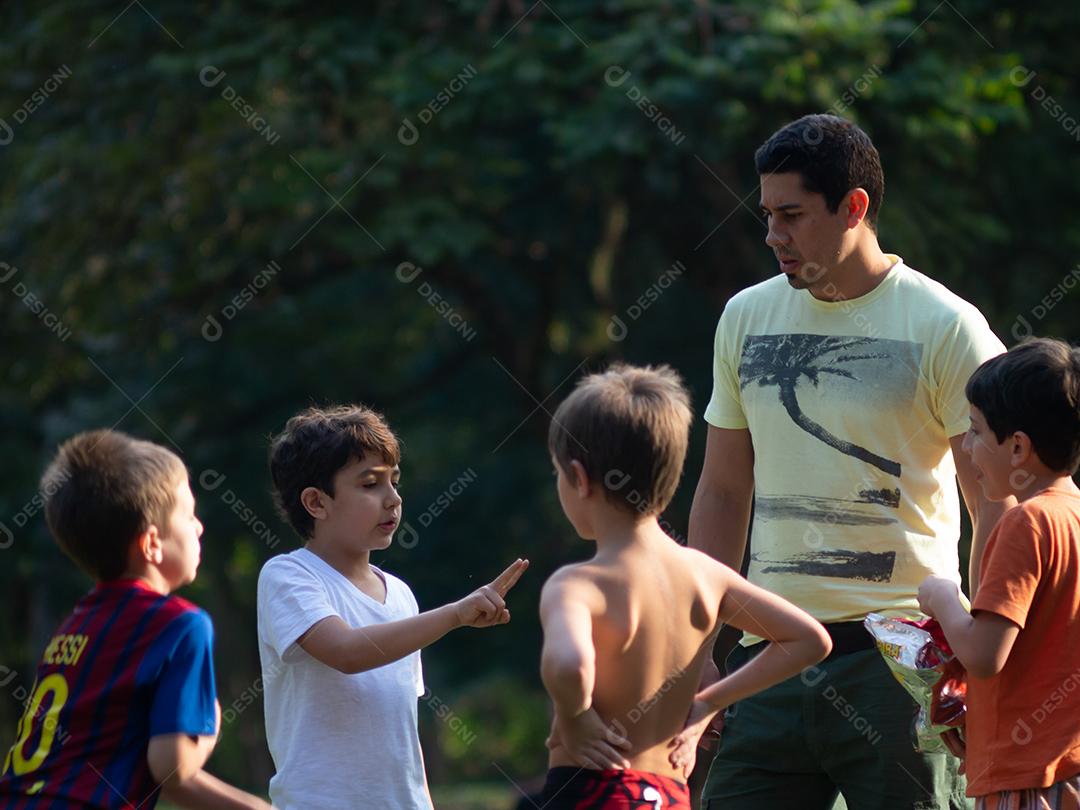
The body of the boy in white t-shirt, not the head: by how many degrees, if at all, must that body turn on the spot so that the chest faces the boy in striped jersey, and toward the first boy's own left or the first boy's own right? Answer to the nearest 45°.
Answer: approximately 90° to the first boy's own right

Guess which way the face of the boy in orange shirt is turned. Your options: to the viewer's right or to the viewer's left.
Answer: to the viewer's left

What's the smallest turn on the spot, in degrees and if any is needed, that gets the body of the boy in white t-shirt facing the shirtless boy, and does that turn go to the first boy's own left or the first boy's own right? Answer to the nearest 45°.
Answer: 0° — they already face them

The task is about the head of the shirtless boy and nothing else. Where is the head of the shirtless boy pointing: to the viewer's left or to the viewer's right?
to the viewer's left

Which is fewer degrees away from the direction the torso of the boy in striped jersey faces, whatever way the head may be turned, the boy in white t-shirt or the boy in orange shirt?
the boy in white t-shirt

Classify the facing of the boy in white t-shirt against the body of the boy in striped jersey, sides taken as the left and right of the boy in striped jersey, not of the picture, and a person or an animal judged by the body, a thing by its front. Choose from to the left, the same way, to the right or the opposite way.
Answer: to the right

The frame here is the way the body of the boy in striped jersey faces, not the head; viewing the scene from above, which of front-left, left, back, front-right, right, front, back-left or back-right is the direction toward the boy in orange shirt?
front-right

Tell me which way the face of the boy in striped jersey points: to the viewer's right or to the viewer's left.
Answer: to the viewer's right

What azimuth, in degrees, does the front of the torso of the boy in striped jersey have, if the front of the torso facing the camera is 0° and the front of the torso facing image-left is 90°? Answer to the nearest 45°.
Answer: approximately 225°

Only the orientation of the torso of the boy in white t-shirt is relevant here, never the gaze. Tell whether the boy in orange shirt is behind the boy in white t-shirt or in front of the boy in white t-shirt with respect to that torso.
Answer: in front

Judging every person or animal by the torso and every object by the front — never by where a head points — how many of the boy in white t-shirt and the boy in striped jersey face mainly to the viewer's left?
0

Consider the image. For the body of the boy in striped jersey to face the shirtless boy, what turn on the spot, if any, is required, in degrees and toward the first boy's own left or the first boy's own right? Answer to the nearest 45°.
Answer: approximately 45° to the first boy's own right

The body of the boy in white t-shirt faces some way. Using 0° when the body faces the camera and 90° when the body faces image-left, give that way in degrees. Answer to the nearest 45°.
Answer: approximately 315°
